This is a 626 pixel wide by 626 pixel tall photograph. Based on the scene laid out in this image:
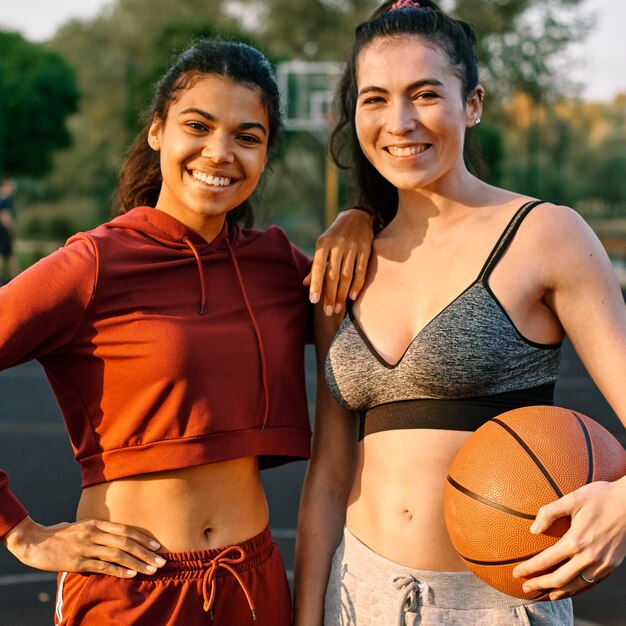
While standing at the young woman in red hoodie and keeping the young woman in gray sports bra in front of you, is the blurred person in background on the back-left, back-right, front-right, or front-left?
back-left

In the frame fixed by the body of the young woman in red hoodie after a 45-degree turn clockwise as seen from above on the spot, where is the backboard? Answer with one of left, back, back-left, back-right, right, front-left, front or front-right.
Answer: back

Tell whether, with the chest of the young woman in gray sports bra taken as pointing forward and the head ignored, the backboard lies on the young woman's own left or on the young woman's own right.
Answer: on the young woman's own right

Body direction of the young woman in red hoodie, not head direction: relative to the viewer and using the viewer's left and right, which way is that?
facing the viewer and to the right of the viewer

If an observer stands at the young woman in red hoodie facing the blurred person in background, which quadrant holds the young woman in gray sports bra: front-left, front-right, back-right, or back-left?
back-right

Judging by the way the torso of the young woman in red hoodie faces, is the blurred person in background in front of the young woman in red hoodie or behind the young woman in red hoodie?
behind

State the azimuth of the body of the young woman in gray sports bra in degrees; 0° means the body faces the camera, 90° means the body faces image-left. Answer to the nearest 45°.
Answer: approximately 45°

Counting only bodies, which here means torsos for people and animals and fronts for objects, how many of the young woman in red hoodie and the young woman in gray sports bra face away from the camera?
0
